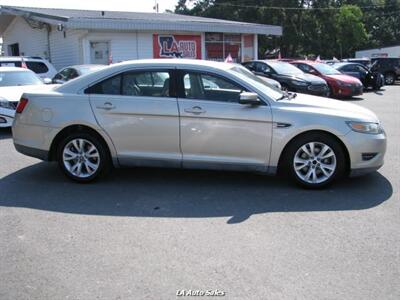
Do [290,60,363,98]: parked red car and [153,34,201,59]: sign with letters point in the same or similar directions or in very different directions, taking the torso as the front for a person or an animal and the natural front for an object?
same or similar directions

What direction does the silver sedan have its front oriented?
to the viewer's right

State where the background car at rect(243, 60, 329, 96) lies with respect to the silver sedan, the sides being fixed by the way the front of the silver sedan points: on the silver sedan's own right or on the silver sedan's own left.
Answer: on the silver sedan's own left

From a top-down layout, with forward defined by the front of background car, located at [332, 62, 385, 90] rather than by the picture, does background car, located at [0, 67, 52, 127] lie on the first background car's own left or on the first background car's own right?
on the first background car's own right

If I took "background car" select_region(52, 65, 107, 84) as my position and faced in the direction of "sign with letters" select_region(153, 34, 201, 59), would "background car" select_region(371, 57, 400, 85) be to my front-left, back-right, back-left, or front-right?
front-right

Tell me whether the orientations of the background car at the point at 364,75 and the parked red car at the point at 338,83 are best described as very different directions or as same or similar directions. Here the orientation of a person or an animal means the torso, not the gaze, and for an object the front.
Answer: same or similar directions

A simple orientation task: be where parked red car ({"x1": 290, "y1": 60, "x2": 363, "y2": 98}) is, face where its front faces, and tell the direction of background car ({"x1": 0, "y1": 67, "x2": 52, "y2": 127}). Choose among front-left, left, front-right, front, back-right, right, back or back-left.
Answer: right

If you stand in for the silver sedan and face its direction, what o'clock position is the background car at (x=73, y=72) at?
The background car is roughly at 8 o'clock from the silver sedan.

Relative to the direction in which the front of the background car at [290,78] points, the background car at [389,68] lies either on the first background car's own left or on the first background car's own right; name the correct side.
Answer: on the first background car's own left

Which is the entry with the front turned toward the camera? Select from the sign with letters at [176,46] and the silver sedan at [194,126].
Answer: the sign with letters

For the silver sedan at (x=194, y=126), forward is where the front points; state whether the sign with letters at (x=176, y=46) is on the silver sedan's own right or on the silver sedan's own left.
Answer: on the silver sedan's own left

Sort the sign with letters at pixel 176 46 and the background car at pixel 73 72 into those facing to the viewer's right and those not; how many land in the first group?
0

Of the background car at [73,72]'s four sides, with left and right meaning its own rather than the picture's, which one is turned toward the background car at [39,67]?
right

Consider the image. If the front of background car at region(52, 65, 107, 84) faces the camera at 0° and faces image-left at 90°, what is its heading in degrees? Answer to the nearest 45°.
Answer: approximately 45°

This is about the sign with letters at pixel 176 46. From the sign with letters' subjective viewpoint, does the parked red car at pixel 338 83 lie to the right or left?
on its left

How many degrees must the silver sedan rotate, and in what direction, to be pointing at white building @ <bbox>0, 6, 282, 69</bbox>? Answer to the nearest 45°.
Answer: approximately 90° to its left

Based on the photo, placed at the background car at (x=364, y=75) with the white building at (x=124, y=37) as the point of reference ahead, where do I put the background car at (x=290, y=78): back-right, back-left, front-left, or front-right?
front-left

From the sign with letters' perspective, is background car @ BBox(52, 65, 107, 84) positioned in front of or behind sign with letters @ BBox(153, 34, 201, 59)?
in front
